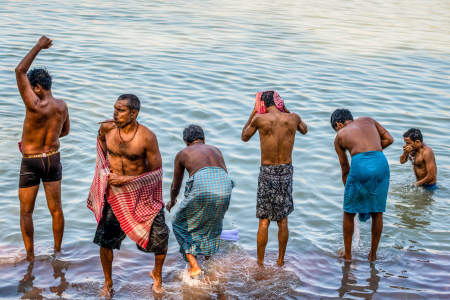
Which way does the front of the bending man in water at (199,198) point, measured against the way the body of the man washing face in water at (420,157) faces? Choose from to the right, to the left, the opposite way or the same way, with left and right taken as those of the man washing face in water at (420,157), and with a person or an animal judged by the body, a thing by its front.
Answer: to the right

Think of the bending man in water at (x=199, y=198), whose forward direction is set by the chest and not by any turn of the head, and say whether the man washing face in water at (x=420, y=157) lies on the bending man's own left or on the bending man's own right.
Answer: on the bending man's own right

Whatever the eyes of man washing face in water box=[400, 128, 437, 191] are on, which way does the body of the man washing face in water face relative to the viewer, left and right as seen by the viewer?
facing the viewer and to the left of the viewer

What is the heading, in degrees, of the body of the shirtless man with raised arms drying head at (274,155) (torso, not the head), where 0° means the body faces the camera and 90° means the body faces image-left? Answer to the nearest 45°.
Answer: approximately 180°

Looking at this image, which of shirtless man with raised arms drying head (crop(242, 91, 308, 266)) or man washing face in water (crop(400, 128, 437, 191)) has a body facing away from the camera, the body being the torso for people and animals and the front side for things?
the shirtless man with raised arms drying head

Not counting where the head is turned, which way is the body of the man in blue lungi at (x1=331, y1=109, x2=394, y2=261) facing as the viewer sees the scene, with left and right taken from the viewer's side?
facing away from the viewer and to the left of the viewer

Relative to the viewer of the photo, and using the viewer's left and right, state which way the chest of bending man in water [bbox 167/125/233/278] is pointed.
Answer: facing away from the viewer and to the left of the viewer

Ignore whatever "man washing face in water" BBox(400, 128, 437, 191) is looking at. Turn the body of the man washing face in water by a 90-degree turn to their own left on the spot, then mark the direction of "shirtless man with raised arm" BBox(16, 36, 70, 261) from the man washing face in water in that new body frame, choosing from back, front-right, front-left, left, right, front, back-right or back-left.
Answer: right

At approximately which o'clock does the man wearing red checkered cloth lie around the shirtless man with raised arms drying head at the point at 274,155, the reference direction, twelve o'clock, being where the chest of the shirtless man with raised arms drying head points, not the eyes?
The man wearing red checkered cloth is roughly at 8 o'clock from the shirtless man with raised arms drying head.

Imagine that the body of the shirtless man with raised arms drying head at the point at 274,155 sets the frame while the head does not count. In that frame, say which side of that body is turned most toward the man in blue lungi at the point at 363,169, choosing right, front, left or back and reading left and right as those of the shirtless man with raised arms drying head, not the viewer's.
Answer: right

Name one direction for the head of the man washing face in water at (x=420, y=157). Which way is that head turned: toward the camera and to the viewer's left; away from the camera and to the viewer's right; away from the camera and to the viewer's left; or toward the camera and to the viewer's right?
toward the camera and to the viewer's left

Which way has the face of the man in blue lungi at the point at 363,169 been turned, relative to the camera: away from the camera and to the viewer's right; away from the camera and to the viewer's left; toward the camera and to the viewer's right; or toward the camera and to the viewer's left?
away from the camera and to the viewer's left

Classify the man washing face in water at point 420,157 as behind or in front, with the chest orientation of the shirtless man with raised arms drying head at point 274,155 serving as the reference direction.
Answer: in front

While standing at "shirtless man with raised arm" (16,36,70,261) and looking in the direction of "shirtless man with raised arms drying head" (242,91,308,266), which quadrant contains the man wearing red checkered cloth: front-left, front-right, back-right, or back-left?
front-right

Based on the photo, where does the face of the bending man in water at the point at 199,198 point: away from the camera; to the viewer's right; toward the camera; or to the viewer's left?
away from the camera

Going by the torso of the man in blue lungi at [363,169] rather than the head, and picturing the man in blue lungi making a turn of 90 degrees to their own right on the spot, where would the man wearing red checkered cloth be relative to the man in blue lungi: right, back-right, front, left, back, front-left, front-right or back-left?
back
